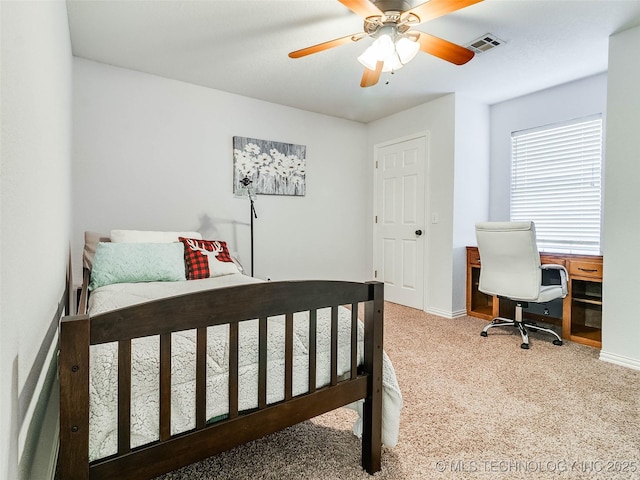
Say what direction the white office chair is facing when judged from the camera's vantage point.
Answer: facing away from the viewer and to the right of the viewer

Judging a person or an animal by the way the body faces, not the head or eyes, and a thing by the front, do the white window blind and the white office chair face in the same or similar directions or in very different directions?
very different directions

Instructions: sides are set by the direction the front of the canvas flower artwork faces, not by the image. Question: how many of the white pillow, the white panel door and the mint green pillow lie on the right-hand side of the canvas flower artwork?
2

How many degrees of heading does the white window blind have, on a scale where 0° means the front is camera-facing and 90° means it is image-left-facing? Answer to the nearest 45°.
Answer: approximately 45°

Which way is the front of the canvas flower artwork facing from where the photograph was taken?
facing the viewer and to the right of the viewer

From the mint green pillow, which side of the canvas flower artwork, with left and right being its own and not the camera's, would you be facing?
right

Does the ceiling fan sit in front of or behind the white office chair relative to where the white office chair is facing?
behind

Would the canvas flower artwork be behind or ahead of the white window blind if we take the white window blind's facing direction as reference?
ahead

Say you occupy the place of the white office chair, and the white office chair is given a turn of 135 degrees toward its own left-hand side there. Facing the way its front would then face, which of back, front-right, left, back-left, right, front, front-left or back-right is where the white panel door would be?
front-right

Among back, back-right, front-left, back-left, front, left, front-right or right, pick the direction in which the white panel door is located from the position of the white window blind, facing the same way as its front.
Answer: front-right

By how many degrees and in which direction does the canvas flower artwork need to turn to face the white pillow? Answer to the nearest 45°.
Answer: approximately 90° to its right
